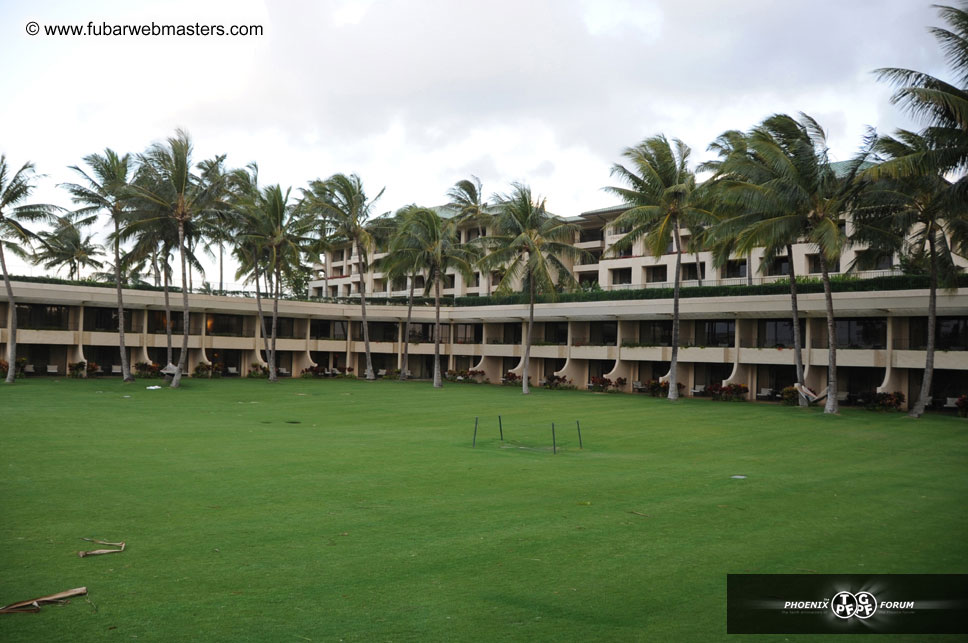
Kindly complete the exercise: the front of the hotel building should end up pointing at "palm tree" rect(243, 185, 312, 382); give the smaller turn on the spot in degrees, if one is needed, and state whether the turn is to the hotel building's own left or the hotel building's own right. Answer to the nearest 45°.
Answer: approximately 90° to the hotel building's own right

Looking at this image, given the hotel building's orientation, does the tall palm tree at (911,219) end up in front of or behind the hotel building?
in front

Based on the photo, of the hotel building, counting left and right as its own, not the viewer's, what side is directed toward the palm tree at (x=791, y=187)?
front

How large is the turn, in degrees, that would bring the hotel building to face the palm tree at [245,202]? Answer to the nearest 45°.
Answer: approximately 90° to its right

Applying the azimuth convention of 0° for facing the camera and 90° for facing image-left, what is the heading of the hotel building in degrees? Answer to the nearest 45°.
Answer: approximately 0°

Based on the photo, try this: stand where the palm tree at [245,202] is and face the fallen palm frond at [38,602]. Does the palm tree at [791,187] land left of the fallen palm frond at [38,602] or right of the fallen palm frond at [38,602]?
left

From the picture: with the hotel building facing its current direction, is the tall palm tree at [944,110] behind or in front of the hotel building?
in front
